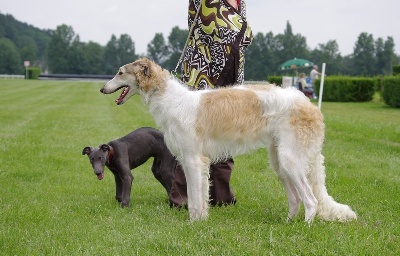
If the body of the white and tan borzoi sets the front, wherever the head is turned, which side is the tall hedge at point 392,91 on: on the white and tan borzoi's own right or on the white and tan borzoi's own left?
on the white and tan borzoi's own right

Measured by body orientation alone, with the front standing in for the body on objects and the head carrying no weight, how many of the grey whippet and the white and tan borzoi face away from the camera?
0

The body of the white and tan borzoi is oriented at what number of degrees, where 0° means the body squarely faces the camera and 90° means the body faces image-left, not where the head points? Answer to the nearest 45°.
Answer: approximately 90°

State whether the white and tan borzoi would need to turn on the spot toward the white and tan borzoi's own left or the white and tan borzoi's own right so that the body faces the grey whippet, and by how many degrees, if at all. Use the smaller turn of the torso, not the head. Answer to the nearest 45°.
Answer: approximately 45° to the white and tan borzoi's own right

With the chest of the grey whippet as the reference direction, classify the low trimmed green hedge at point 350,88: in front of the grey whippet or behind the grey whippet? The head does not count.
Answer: behind

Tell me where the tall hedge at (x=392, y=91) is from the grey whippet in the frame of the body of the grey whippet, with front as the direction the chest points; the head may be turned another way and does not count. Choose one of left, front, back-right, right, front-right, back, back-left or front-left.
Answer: back

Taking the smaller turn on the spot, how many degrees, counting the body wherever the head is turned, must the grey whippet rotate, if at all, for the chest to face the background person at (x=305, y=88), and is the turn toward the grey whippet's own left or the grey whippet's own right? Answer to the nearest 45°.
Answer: approximately 180°

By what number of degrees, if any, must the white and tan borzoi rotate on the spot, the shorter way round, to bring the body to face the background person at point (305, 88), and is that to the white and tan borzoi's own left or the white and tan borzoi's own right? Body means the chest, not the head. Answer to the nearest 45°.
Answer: approximately 90° to the white and tan borzoi's own right

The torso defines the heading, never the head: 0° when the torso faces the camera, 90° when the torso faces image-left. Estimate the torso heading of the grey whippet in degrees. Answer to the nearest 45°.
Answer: approximately 45°
